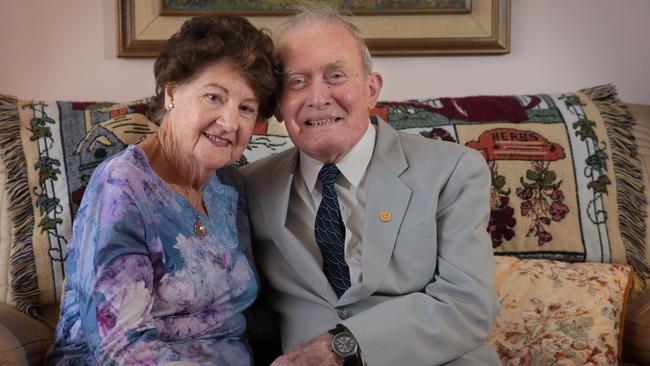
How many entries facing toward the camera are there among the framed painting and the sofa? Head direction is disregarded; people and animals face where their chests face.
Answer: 2

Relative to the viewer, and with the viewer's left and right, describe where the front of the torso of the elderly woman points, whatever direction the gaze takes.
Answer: facing the viewer and to the right of the viewer

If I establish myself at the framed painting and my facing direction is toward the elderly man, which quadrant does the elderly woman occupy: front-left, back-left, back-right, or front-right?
front-right

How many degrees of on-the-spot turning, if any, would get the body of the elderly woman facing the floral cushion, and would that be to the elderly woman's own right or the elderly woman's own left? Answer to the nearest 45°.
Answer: approximately 45° to the elderly woman's own left

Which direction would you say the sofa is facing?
toward the camera

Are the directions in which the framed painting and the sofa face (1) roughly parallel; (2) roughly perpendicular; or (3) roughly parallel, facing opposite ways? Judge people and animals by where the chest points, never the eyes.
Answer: roughly parallel

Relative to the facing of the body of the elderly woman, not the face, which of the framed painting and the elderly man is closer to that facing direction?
the elderly man

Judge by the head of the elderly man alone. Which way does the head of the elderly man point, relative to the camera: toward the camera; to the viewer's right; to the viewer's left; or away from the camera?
toward the camera

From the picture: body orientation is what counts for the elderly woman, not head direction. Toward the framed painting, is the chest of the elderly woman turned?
no

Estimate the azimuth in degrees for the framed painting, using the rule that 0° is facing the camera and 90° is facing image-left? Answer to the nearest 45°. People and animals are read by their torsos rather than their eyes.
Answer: approximately 0°
